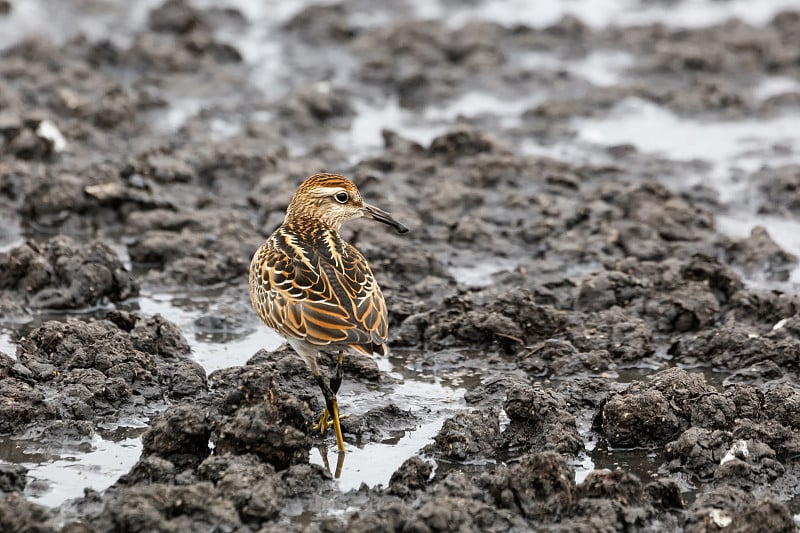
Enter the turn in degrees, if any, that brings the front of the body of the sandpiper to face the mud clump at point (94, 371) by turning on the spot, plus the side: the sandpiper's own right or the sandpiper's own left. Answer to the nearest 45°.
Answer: approximately 45° to the sandpiper's own left

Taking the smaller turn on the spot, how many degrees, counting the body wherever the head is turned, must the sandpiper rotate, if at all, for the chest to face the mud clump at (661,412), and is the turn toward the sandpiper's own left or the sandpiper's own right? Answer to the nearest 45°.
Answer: approximately 135° to the sandpiper's own right

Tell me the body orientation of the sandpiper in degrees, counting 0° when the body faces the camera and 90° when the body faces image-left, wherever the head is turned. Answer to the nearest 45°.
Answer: approximately 135°

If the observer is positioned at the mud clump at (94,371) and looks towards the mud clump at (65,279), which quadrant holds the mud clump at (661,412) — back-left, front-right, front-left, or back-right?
back-right
